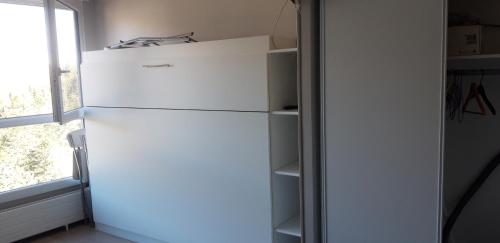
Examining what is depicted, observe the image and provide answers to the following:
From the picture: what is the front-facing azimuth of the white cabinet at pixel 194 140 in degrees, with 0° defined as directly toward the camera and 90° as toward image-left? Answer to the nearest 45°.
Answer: approximately 45°

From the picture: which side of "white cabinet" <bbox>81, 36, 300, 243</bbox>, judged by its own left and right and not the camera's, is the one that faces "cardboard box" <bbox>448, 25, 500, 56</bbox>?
left

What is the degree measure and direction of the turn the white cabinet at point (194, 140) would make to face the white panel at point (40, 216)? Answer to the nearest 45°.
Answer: approximately 90° to its right

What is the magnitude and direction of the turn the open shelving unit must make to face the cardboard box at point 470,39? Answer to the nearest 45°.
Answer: approximately 135° to its left

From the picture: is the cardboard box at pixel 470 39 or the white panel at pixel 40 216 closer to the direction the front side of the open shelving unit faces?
the white panel

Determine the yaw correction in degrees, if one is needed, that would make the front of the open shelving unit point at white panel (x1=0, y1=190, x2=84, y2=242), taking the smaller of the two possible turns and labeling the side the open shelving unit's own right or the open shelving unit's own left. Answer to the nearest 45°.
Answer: approximately 45° to the open shelving unit's own right
